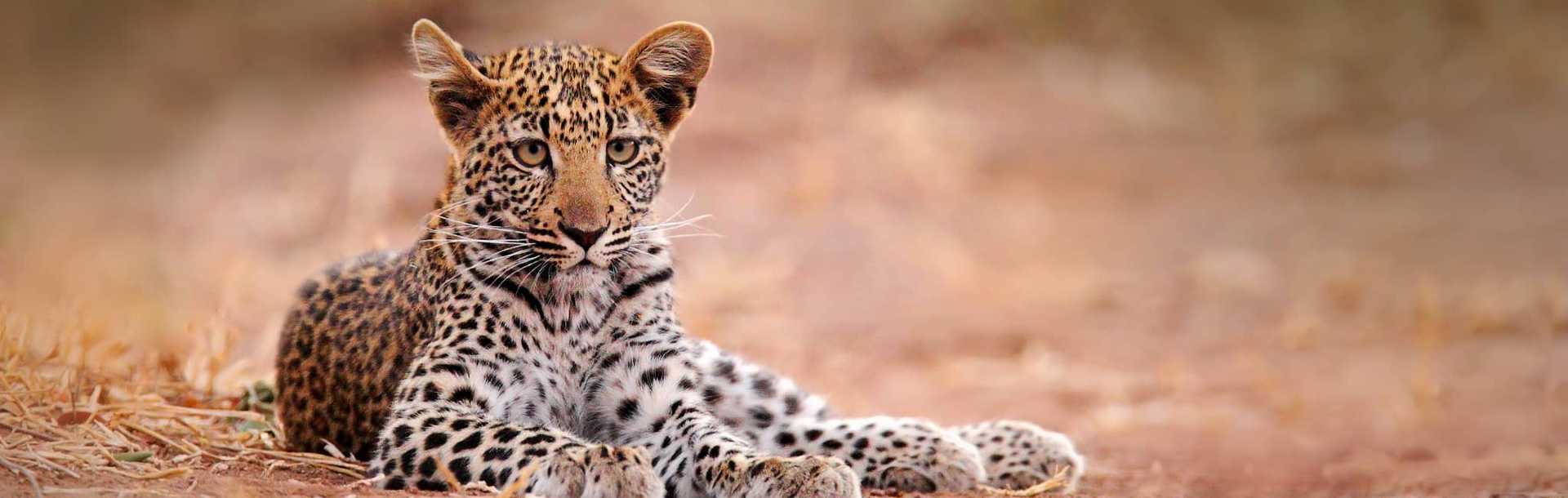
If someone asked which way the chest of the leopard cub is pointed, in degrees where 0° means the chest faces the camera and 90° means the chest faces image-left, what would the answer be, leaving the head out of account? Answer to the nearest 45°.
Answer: approximately 315°
